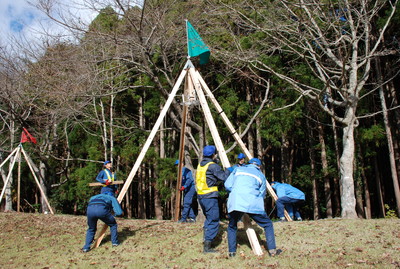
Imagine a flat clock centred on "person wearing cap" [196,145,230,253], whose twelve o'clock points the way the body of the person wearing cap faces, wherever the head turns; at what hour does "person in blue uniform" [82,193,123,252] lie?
The person in blue uniform is roughly at 8 o'clock from the person wearing cap.

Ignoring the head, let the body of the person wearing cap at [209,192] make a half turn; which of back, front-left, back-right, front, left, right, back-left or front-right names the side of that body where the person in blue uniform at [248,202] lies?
left

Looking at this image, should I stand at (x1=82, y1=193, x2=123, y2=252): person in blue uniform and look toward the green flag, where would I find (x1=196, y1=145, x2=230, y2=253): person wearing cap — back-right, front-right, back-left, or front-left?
front-right

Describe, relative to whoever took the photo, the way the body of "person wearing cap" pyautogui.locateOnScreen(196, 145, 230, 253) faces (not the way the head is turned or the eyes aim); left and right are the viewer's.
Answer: facing away from the viewer and to the right of the viewer

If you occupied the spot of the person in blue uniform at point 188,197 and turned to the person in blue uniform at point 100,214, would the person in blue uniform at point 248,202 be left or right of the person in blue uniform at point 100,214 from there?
left

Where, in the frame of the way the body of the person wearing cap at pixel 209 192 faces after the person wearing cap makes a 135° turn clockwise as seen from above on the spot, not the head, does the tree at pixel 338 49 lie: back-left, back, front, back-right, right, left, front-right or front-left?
back-left

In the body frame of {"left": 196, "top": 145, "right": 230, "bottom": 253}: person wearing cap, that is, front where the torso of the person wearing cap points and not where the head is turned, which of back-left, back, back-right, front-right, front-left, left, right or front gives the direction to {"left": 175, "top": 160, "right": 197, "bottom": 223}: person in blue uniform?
front-left
